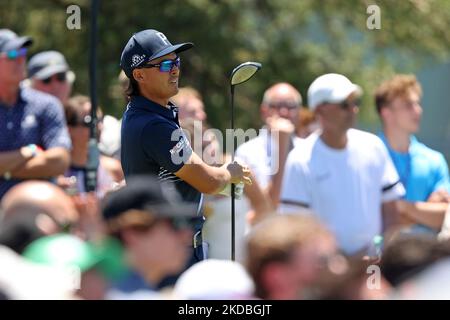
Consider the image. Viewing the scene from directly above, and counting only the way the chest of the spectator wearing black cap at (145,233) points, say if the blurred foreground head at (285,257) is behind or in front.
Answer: in front

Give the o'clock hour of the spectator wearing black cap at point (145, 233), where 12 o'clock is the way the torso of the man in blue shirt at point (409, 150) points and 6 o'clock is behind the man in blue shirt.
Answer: The spectator wearing black cap is roughly at 2 o'clock from the man in blue shirt.

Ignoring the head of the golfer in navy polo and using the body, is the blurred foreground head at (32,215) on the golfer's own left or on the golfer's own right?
on the golfer's own right

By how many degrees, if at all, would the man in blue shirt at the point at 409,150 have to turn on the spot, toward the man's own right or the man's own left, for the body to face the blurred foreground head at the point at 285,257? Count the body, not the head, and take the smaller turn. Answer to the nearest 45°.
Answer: approximately 45° to the man's own right

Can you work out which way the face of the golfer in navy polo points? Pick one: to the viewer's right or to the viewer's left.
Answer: to the viewer's right

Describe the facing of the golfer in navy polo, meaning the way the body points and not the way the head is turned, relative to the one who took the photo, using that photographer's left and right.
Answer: facing to the right of the viewer

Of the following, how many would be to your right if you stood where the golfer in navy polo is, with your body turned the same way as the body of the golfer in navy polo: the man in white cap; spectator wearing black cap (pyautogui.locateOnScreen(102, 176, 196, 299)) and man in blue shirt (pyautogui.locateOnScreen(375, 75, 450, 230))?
1
